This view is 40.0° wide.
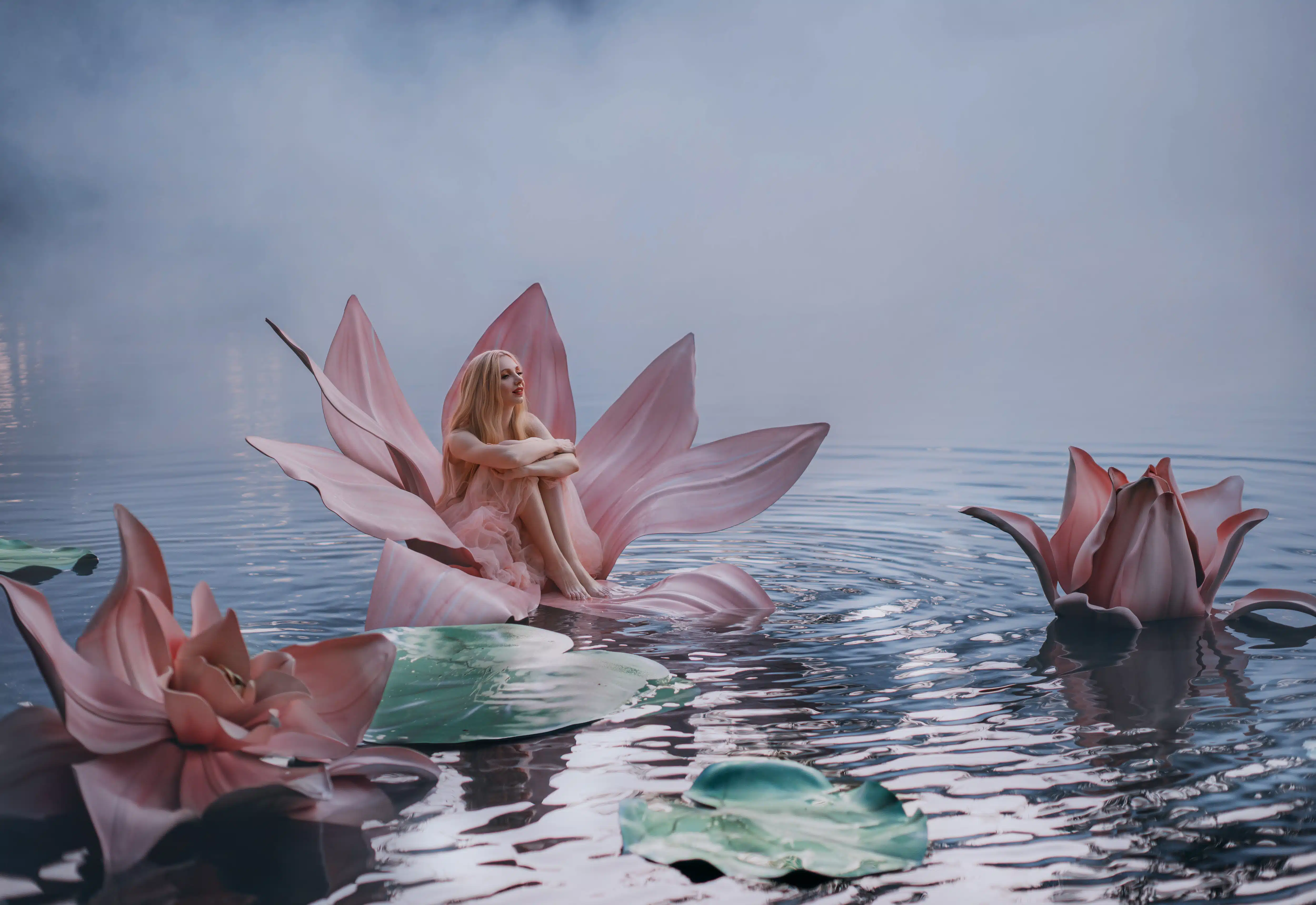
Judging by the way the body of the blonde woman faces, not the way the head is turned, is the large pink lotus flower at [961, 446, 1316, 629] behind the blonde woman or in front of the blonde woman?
in front

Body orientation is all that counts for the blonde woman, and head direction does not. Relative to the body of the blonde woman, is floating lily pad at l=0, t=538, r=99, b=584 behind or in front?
behind

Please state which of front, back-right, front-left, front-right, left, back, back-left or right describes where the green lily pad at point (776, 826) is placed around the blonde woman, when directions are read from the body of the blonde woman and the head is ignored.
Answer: front-right

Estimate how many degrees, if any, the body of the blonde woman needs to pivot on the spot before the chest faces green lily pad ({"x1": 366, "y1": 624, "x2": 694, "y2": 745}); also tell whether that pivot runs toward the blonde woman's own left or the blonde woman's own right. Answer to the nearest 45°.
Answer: approximately 45° to the blonde woman's own right

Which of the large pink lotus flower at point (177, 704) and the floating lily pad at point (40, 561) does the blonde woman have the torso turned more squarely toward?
the large pink lotus flower

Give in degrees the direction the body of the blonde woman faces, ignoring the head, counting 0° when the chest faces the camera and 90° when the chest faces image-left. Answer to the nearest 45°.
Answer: approximately 315°

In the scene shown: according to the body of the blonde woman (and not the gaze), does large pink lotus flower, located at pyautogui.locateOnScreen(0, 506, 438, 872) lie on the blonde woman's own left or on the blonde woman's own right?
on the blonde woman's own right
